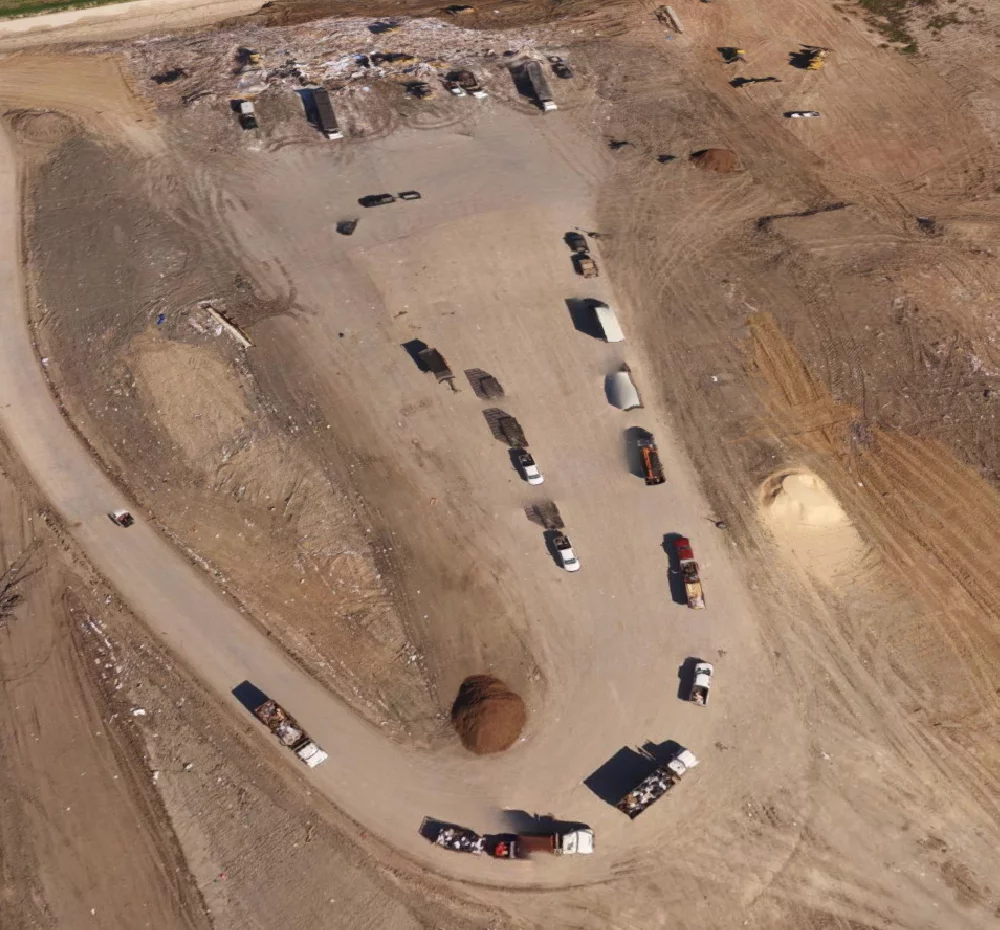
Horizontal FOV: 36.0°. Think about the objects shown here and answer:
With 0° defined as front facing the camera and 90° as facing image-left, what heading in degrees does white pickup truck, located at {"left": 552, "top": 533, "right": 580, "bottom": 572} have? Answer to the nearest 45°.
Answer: approximately 315°

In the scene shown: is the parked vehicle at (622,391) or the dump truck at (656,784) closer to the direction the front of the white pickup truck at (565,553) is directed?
the dump truck

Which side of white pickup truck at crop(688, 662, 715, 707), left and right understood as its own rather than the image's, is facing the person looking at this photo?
back

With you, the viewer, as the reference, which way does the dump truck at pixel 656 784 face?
facing away from the viewer and to the right of the viewer

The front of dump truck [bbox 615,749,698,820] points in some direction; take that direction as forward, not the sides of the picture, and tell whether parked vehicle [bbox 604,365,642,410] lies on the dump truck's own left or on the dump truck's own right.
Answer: on the dump truck's own left

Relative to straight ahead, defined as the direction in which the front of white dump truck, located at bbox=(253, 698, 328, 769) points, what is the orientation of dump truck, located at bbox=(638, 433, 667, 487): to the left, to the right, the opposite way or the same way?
to the left

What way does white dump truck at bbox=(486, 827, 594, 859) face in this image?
to the viewer's right

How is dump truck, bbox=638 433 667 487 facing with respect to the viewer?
away from the camera

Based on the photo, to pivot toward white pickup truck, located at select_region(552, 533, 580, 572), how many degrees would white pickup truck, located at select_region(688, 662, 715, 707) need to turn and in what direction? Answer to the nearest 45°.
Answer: approximately 45° to its left

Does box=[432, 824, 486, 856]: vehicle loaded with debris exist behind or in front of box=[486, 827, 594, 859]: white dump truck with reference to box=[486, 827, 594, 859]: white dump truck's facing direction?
behind

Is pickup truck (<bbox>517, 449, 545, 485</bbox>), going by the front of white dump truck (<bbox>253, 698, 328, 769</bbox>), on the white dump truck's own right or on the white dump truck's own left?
on the white dump truck's own left
